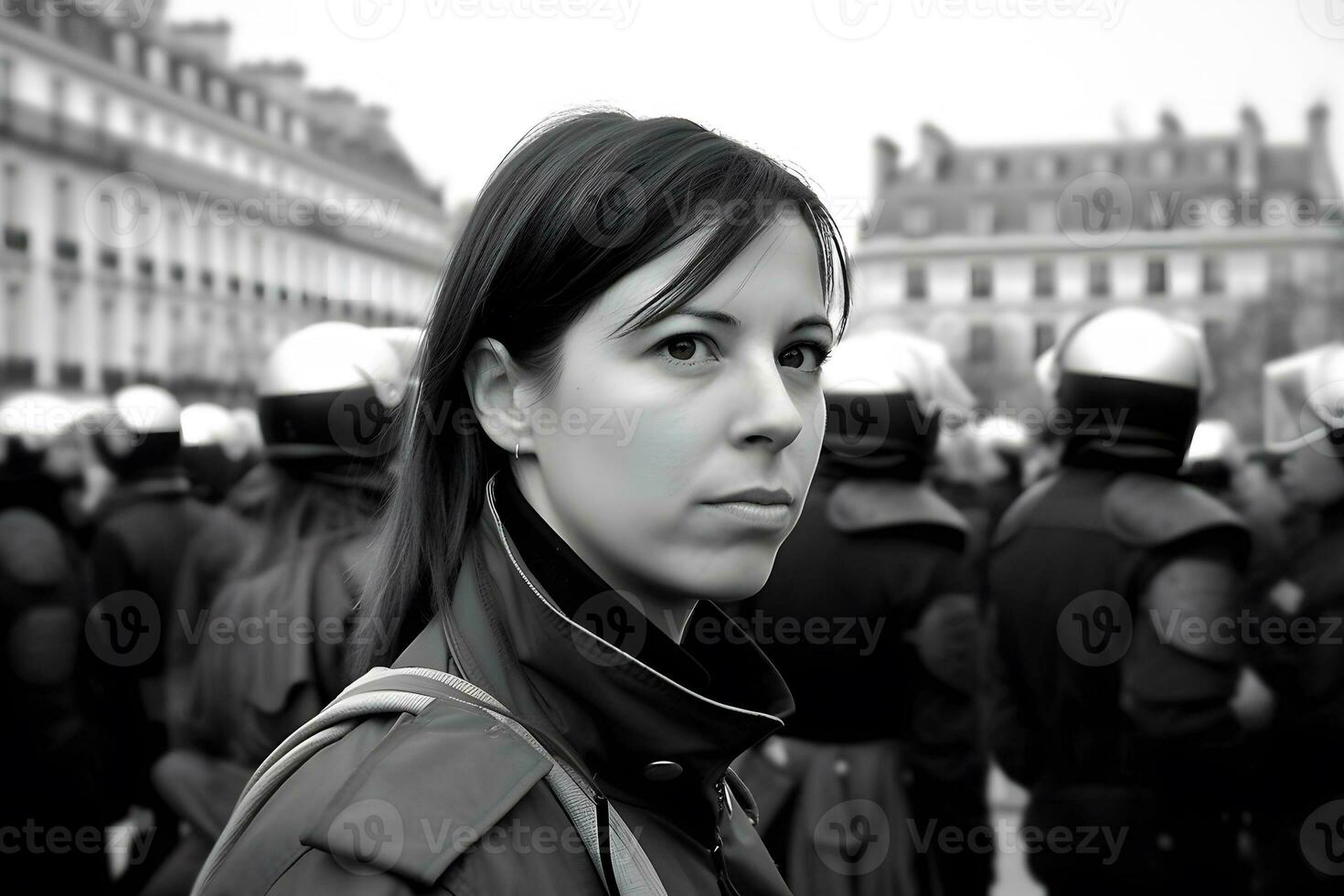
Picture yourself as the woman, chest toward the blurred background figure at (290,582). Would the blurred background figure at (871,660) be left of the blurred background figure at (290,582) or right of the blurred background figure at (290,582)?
right

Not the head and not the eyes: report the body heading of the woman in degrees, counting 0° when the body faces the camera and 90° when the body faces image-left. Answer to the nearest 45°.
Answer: approximately 315°

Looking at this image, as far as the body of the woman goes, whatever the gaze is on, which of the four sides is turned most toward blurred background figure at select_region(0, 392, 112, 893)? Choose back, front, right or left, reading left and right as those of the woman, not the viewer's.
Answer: back

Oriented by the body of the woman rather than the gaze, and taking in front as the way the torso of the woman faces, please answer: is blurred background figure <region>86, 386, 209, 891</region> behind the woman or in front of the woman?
behind

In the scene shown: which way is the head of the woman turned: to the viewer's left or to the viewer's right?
to the viewer's right
